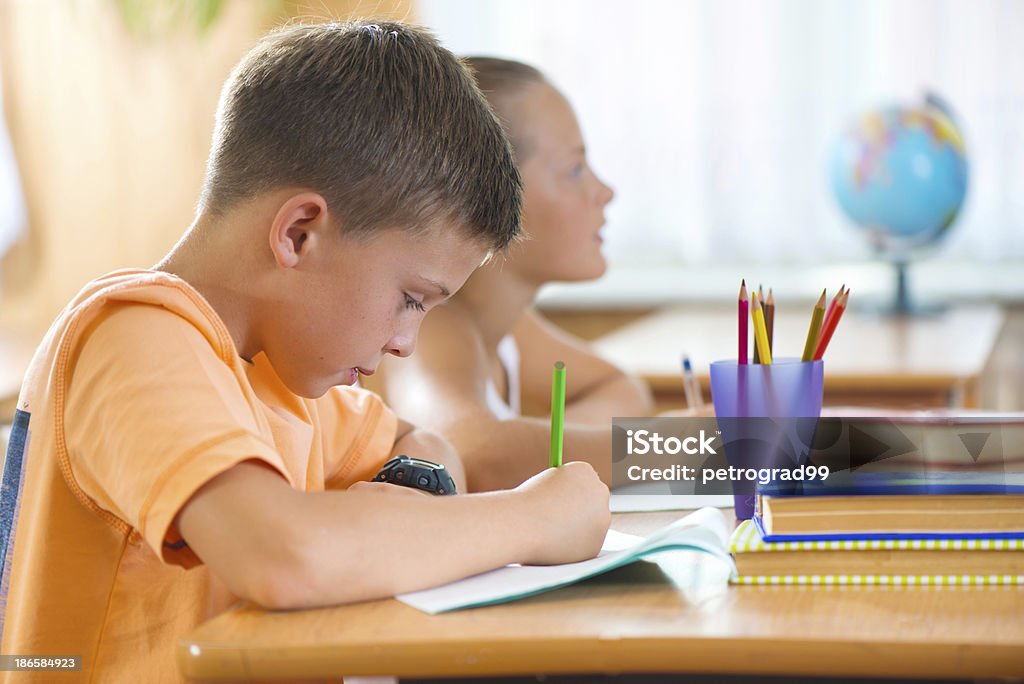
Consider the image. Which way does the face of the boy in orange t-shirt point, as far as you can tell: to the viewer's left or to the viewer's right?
to the viewer's right

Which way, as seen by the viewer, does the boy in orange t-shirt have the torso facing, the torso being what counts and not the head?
to the viewer's right

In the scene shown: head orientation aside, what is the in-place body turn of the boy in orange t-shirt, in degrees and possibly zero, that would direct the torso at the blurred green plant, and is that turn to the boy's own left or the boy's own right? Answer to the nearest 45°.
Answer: approximately 90° to the boy's own left
